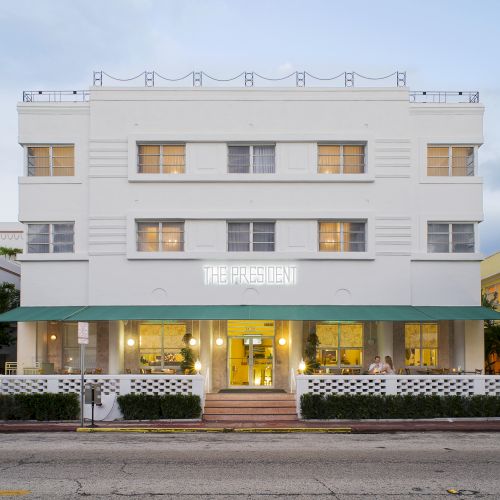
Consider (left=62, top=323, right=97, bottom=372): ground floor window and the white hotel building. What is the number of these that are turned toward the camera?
2

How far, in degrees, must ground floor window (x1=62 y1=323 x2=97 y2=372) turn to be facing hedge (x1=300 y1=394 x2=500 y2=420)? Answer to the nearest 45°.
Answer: approximately 45° to its left

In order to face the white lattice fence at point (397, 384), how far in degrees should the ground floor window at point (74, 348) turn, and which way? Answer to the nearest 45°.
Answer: approximately 45° to its left

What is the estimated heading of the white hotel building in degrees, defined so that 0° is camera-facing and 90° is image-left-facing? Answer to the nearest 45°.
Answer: approximately 0°

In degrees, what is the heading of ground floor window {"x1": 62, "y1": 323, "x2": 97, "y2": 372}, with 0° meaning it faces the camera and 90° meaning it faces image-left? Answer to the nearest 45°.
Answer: approximately 0°

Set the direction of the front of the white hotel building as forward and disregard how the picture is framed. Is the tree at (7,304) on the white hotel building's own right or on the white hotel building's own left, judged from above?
on the white hotel building's own right
